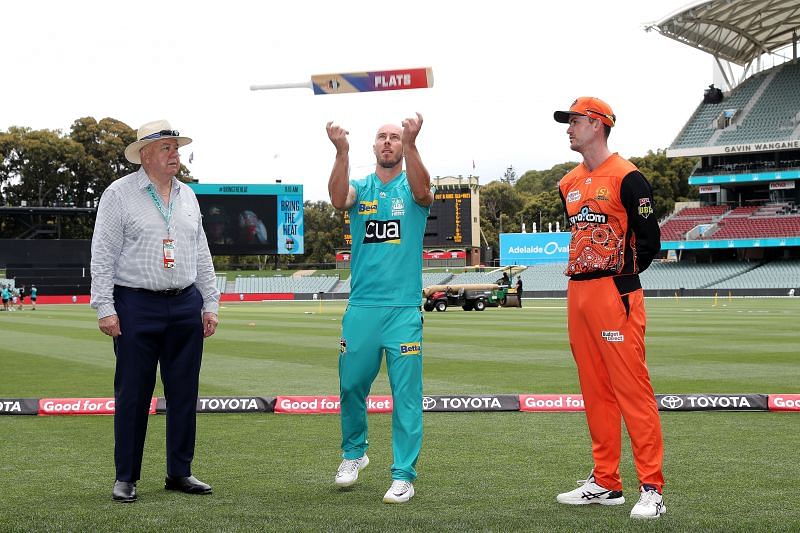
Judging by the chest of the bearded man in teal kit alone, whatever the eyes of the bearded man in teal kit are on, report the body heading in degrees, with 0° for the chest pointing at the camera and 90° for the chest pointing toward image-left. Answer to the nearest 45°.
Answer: approximately 0°

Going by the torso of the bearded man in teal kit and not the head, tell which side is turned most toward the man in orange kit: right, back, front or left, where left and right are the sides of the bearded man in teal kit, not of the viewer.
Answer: left

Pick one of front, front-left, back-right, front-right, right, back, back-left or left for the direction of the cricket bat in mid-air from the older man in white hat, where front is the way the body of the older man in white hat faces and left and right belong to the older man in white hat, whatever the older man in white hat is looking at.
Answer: left

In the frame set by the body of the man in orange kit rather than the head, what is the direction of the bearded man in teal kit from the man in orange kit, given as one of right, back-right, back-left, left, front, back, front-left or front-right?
front-right

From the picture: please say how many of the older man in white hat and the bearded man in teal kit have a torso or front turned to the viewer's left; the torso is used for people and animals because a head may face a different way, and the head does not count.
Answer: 0

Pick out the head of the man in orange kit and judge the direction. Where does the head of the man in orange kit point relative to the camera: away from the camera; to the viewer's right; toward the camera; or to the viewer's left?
to the viewer's left

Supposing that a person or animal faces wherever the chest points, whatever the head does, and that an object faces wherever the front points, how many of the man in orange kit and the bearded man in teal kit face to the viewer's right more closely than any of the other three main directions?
0

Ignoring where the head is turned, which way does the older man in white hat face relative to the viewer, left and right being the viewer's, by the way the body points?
facing the viewer and to the right of the viewer

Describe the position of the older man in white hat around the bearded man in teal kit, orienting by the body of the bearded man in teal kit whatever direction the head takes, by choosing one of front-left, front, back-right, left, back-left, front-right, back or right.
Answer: right
